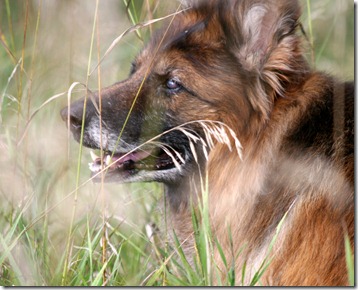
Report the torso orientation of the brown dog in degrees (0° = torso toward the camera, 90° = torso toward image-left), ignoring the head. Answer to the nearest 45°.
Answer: approximately 90°

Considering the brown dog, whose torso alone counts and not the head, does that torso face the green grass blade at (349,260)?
no
